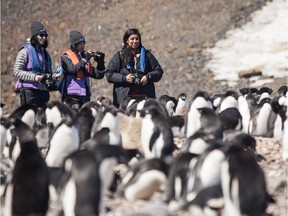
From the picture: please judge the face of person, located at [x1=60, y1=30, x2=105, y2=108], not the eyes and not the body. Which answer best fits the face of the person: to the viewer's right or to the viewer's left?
to the viewer's right

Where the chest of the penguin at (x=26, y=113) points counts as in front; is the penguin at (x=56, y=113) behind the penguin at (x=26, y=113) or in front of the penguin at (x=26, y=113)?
in front

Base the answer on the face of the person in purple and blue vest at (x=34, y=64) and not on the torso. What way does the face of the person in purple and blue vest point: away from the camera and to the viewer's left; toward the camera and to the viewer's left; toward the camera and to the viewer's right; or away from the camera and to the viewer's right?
toward the camera and to the viewer's right

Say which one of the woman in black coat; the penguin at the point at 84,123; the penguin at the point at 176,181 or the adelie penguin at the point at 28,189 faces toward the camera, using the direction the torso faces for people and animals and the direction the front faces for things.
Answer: the woman in black coat

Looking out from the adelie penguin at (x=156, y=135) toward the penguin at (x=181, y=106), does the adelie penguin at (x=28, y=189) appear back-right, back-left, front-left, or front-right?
back-left

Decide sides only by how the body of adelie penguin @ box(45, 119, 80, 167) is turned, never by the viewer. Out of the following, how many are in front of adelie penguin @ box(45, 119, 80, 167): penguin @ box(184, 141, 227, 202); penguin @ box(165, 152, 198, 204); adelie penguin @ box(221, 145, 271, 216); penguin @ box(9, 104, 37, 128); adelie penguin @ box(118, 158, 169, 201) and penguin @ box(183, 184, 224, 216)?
5
